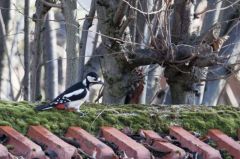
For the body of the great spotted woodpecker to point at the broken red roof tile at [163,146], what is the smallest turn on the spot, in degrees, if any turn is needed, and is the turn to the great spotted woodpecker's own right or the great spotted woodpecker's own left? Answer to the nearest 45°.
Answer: approximately 45° to the great spotted woodpecker's own right

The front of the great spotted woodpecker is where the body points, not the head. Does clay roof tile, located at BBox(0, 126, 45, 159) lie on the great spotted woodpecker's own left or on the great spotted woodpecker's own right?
on the great spotted woodpecker's own right

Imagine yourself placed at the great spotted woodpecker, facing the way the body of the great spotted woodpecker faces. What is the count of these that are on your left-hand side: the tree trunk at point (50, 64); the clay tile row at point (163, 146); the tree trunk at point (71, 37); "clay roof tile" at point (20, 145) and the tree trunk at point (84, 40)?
3

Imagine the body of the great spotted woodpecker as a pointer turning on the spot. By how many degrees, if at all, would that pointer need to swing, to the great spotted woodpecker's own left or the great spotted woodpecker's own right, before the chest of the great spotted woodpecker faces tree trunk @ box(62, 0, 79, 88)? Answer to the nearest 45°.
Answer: approximately 90° to the great spotted woodpecker's own left

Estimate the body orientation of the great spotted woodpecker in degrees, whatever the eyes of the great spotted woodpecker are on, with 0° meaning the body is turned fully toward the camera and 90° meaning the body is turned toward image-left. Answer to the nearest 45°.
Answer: approximately 270°

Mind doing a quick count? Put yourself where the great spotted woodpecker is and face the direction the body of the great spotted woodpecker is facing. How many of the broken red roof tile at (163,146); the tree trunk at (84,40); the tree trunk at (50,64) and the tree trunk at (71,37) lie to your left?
3

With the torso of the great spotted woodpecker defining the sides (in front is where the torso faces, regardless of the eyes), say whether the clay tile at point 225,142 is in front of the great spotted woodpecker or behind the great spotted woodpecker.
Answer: in front

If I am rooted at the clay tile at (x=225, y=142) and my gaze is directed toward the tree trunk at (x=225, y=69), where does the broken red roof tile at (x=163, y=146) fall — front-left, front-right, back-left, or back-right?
back-left

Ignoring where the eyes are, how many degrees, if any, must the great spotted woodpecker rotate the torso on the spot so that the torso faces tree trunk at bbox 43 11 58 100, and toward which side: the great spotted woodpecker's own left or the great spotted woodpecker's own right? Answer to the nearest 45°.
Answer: approximately 90° to the great spotted woodpecker's own left

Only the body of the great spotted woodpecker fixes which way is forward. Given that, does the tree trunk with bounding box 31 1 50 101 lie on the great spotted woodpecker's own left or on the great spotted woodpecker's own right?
on the great spotted woodpecker's own left

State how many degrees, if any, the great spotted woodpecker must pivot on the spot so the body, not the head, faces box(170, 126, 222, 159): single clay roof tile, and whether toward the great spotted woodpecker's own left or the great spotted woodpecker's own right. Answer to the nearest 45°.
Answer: approximately 45° to the great spotted woodpecker's own right

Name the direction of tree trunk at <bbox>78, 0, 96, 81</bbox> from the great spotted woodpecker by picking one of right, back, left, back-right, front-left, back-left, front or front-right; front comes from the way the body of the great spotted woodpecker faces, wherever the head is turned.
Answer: left
